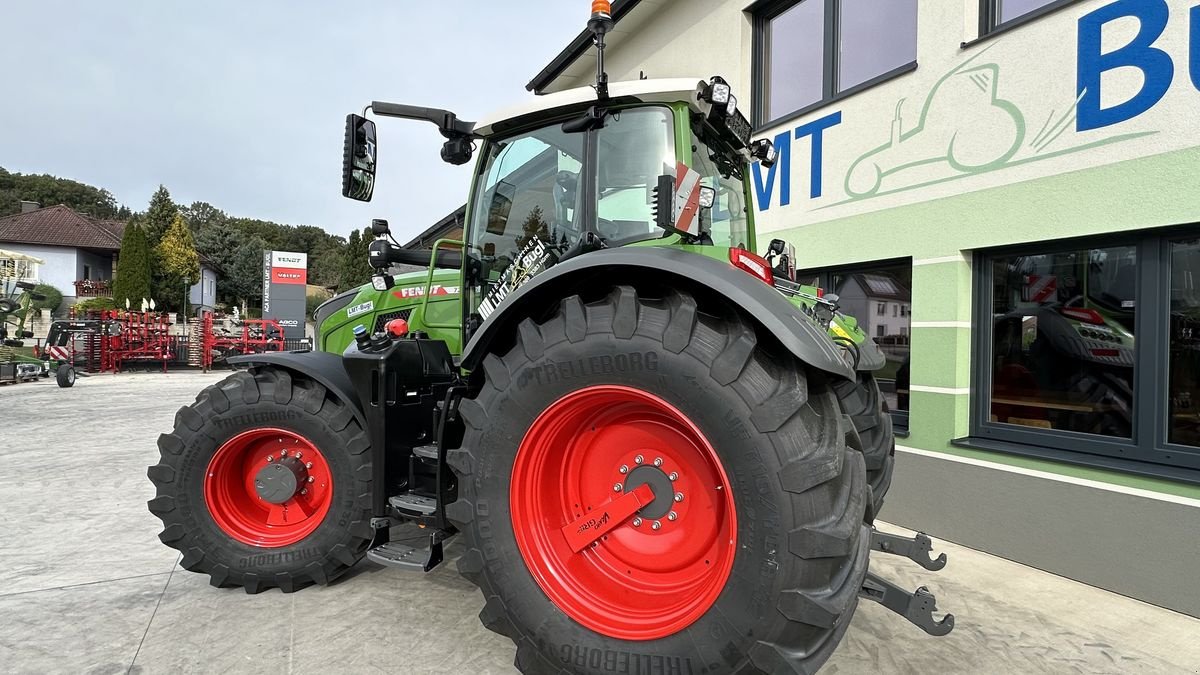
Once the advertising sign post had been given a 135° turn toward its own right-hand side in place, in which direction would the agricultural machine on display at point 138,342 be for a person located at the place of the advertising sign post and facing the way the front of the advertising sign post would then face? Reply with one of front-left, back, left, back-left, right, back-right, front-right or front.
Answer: left

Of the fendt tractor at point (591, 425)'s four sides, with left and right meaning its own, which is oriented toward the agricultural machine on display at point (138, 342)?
front

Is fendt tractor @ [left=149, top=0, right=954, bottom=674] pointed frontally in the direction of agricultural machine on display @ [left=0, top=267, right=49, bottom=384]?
yes

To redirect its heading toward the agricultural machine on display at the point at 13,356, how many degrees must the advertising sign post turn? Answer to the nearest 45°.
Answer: approximately 45° to its right

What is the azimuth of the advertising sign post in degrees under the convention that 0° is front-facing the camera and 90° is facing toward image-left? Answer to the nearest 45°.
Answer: approximately 0°

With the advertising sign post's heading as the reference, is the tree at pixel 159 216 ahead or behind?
behind

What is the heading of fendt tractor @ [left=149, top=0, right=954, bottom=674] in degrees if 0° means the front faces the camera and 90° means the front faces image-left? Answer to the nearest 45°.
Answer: approximately 135°

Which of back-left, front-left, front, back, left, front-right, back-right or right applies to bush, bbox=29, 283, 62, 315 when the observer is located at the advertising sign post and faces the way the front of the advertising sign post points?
back-right

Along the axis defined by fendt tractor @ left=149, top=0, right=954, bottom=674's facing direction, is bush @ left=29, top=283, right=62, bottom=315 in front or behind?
in front
